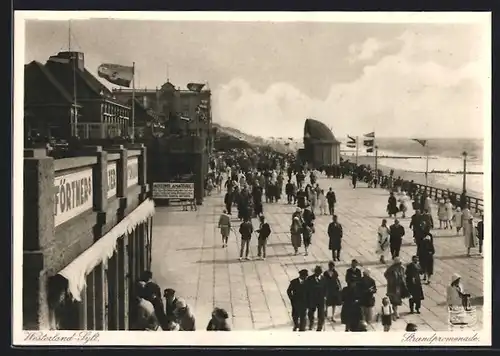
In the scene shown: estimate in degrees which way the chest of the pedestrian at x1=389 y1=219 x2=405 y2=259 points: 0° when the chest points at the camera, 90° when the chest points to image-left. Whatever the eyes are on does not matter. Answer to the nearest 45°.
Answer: approximately 0°

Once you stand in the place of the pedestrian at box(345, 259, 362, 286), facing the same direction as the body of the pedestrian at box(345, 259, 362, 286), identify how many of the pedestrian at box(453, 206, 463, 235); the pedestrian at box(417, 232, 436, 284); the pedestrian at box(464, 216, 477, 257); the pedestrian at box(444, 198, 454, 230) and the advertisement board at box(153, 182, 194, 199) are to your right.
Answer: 1

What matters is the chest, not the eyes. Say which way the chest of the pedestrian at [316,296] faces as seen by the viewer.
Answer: toward the camera

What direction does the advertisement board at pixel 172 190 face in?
toward the camera
